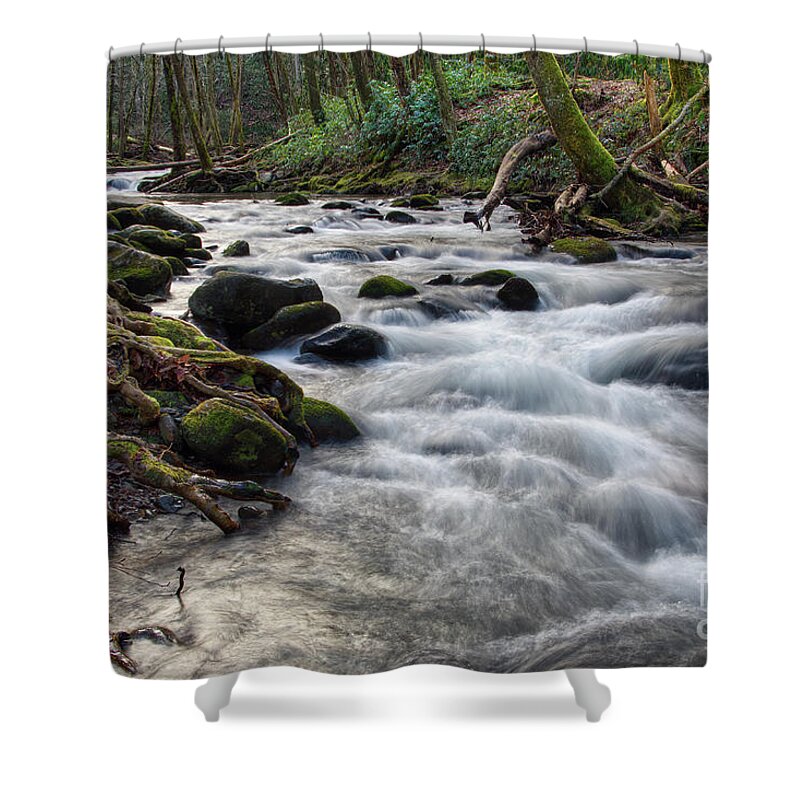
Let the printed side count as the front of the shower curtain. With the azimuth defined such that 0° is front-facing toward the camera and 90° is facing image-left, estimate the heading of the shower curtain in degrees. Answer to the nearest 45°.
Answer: approximately 0°
